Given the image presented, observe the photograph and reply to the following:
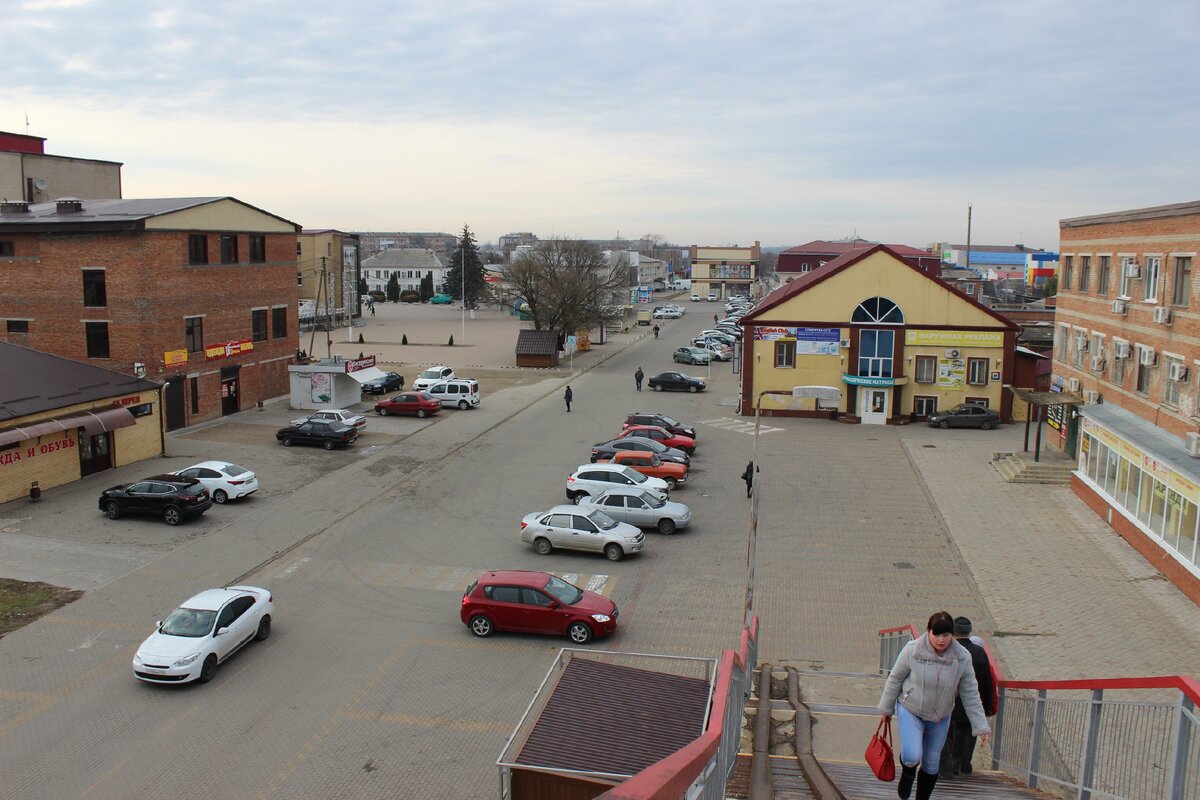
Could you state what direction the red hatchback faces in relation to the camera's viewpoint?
facing to the right of the viewer

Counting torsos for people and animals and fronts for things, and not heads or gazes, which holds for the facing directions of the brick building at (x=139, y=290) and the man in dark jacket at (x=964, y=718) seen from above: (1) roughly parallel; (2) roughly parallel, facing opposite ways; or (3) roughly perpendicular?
roughly perpendicular

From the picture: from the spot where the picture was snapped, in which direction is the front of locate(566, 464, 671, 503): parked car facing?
facing to the right of the viewer

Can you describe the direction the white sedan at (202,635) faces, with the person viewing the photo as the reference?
facing the viewer and to the left of the viewer

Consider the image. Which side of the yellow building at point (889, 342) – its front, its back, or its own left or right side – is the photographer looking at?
front

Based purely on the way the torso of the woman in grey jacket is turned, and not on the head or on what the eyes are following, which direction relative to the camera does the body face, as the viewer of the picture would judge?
toward the camera

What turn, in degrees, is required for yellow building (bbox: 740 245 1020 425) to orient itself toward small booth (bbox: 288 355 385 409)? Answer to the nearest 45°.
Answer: approximately 90° to its right

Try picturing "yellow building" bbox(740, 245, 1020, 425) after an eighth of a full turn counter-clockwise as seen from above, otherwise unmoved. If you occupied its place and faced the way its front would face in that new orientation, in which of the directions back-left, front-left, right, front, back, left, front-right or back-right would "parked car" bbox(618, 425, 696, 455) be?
right

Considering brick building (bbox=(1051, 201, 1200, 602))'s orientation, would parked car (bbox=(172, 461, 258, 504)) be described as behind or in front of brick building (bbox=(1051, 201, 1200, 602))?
in front

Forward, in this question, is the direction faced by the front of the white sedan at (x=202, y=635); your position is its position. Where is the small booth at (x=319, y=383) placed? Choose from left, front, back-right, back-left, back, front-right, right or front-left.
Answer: back-right
